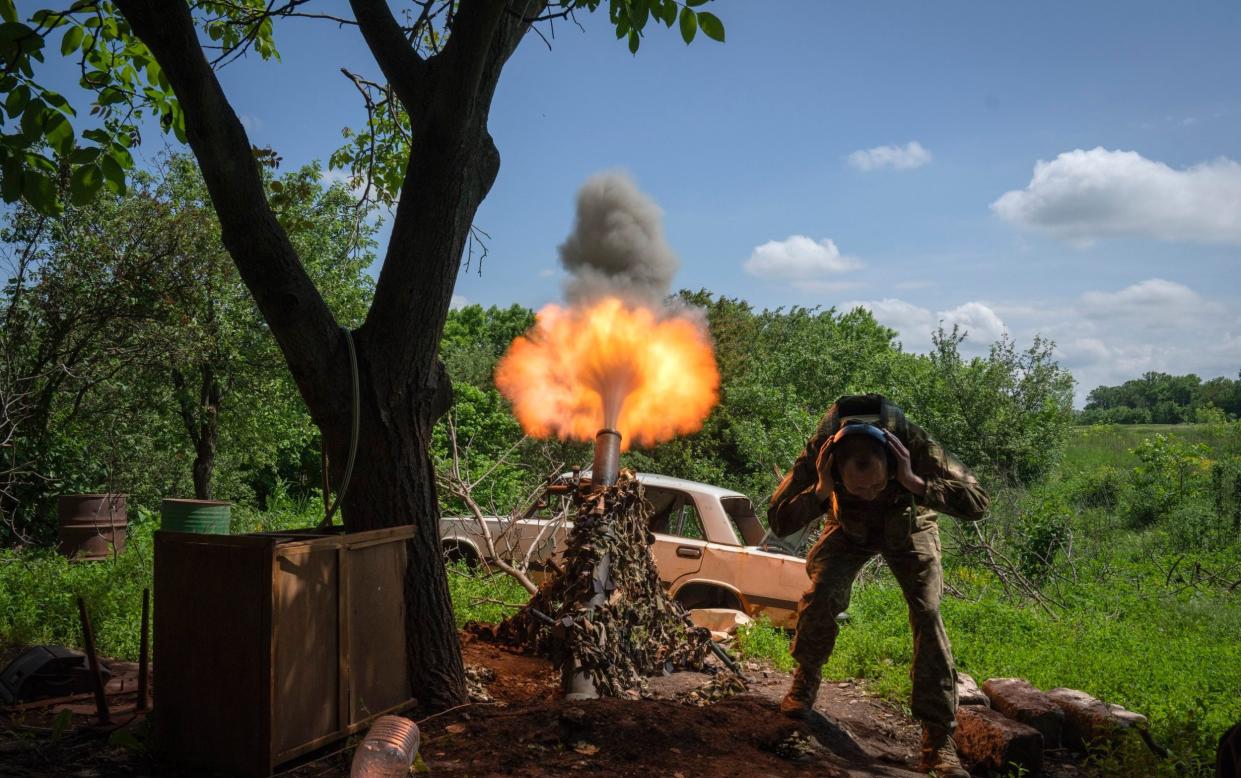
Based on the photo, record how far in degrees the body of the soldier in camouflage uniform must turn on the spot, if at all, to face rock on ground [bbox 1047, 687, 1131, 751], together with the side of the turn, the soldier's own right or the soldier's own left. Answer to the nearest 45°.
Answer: approximately 135° to the soldier's own left

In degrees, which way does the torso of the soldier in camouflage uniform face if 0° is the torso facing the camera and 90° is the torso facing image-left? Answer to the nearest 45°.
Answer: approximately 0°

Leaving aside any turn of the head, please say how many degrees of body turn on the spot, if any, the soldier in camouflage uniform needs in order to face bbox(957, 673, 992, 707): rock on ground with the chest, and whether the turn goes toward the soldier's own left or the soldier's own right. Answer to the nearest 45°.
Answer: approximately 135° to the soldier's own left

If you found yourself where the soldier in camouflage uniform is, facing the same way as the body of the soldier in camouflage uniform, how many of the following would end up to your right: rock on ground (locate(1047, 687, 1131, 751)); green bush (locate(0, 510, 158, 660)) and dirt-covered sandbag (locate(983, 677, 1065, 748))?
1

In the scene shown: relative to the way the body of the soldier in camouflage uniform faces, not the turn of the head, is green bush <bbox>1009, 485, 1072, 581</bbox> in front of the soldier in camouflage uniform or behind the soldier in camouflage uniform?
behind

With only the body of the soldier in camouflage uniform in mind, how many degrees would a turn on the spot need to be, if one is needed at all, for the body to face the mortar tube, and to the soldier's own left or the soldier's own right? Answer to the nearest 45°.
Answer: approximately 135° to the soldier's own right

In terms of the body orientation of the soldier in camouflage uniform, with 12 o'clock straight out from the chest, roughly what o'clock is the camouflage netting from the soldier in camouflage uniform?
The camouflage netting is roughly at 4 o'clock from the soldier in camouflage uniform.

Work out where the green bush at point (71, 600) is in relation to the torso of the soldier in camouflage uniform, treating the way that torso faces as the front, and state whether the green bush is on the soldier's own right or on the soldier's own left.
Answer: on the soldier's own right

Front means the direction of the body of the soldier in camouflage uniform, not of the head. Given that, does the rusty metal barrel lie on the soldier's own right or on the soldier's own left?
on the soldier's own right
